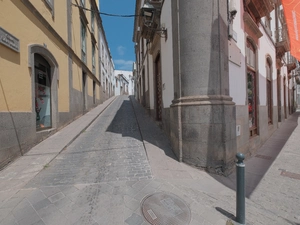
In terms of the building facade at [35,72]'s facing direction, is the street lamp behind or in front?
in front

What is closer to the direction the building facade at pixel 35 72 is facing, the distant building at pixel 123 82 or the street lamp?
the street lamp

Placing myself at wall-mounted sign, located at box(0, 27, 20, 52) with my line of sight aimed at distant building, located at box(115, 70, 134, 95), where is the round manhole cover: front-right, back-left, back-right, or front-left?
back-right

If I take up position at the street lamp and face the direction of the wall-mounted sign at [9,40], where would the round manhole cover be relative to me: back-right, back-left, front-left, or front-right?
front-left

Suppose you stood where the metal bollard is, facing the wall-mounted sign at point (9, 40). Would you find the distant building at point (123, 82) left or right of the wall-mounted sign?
right

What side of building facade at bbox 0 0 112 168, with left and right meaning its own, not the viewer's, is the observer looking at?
right

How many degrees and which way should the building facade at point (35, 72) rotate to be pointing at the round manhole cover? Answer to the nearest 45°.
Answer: approximately 90° to its right

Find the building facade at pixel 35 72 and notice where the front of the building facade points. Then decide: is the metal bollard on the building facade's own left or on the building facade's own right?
on the building facade's own right
